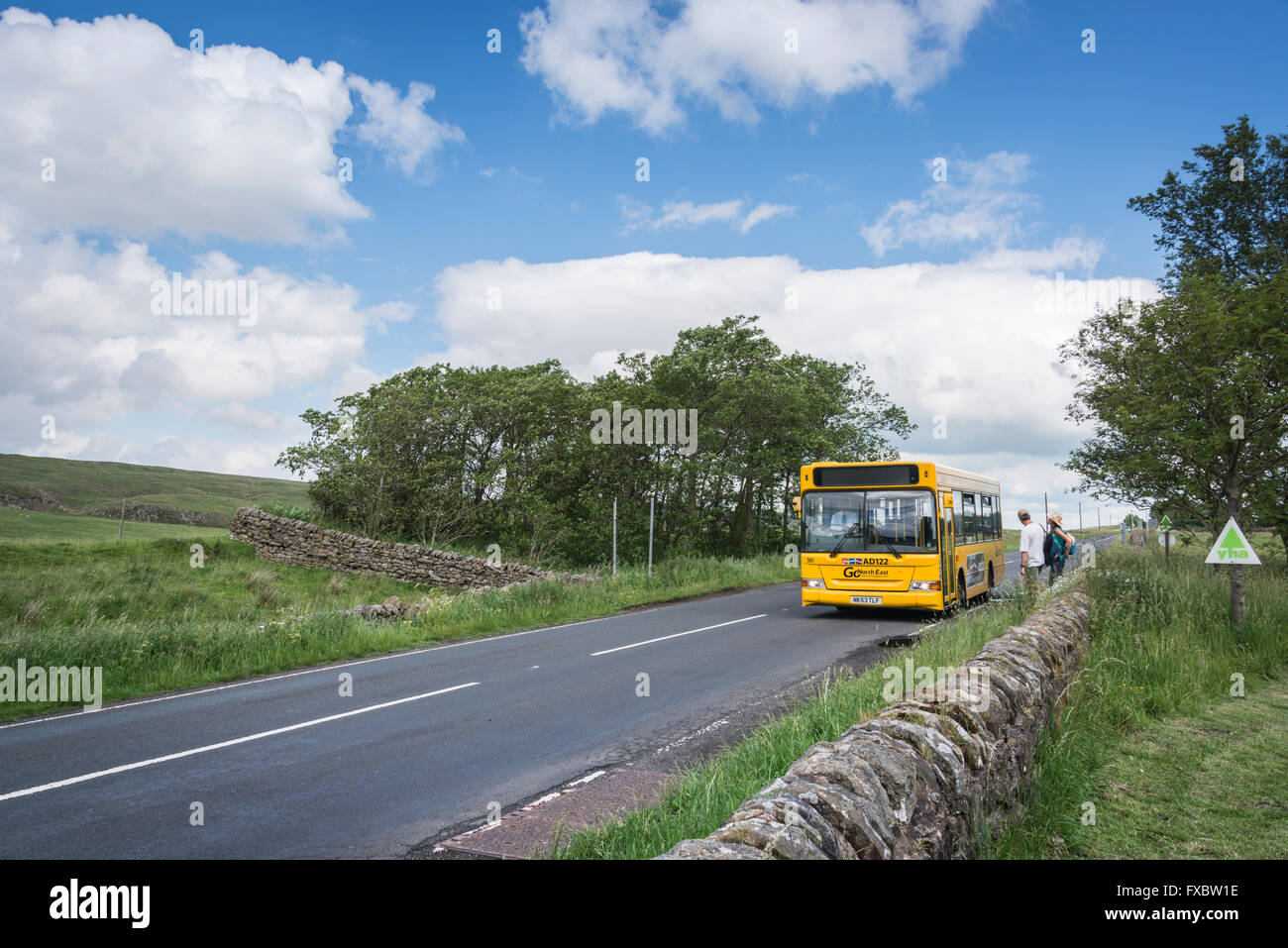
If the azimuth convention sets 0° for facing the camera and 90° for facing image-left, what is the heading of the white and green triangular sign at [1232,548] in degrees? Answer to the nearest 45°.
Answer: approximately 0°

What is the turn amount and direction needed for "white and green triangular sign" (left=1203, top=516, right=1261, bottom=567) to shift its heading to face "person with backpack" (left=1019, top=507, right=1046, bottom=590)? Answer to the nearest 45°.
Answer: approximately 135° to its right

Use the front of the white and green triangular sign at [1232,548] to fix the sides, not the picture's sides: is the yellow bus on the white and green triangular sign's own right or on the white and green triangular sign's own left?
on the white and green triangular sign's own right

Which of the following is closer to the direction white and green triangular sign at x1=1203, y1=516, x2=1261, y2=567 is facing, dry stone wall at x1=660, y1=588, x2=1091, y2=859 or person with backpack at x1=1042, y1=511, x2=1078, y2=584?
the dry stone wall

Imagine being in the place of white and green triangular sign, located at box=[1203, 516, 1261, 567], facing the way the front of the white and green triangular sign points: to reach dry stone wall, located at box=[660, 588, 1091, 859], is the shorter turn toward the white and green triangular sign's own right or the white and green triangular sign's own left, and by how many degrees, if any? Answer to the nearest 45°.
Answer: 0° — it already faces it

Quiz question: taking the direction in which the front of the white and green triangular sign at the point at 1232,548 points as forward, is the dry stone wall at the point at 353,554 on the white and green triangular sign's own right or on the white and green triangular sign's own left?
on the white and green triangular sign's own right
